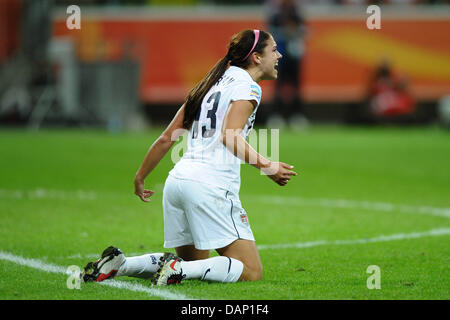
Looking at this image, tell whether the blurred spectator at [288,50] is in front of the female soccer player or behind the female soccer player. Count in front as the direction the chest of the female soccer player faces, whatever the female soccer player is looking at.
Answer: in front

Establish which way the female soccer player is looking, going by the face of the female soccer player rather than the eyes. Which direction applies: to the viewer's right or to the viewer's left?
to the viewer's right

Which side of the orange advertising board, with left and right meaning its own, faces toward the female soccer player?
front

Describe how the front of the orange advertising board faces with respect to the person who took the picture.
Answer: facing the viewer

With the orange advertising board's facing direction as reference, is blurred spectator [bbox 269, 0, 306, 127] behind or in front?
in front

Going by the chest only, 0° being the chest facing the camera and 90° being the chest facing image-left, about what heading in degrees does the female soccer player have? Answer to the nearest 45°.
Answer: approximately 225°

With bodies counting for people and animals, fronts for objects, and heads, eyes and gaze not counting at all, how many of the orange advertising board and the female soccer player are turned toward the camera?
1
